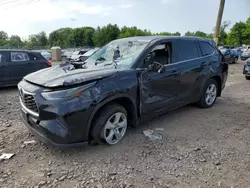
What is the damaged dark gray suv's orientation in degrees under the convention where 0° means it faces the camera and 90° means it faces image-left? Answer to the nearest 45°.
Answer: approximately 45°

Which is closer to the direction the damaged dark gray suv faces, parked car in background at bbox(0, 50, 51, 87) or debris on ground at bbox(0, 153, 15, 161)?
the debris on ground
